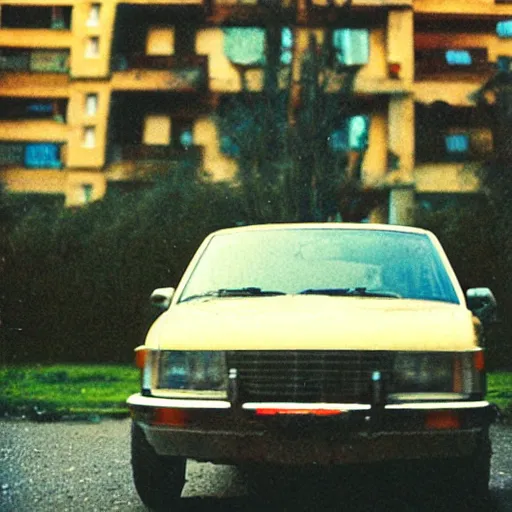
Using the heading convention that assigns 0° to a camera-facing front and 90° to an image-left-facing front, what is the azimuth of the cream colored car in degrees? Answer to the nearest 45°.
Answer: approximately 0°

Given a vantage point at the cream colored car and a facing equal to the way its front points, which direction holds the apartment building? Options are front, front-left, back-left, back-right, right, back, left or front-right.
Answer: back

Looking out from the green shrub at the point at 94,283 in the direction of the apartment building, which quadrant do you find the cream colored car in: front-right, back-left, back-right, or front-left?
back-right

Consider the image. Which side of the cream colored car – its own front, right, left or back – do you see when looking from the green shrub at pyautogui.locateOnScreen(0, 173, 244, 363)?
back
